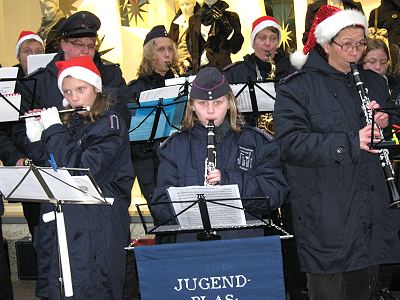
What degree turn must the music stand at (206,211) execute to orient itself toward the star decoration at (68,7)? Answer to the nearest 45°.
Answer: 0° — it already faces it

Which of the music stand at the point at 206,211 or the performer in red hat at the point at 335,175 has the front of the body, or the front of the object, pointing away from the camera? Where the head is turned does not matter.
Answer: the music stand

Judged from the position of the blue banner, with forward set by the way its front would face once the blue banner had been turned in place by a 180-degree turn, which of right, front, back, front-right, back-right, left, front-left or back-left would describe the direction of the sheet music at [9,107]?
front-left

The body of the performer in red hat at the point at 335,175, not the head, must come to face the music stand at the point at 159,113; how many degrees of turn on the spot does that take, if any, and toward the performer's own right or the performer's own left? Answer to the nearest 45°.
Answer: approximately 180°

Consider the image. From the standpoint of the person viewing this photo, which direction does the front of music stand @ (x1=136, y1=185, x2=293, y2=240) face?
facing away from the viewer

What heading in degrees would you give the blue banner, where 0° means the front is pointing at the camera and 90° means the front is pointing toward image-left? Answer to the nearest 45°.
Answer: approximately 0°

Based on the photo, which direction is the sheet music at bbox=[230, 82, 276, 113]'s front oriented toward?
away from the camera

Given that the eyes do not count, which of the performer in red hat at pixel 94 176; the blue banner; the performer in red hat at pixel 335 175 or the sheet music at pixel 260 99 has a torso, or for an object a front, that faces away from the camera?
the sheet music

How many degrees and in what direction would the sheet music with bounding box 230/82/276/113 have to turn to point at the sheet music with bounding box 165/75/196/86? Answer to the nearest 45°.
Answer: approximately 90° to its left

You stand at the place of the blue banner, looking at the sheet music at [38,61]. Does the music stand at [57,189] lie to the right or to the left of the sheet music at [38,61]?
left

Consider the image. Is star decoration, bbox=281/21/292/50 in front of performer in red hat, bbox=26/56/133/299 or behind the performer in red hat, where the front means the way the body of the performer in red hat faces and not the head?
behind

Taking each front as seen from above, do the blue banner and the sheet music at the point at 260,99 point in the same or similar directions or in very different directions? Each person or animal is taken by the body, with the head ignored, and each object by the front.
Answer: very different directions

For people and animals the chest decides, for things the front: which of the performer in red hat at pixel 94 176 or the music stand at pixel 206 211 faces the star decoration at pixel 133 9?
the music stand
